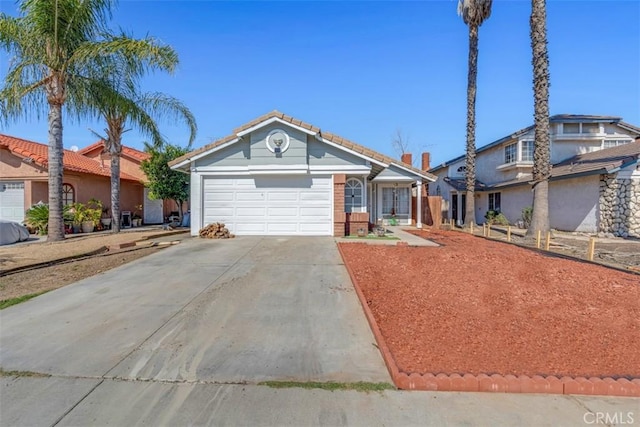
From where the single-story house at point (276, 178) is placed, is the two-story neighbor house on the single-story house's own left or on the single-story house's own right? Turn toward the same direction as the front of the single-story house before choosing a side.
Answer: on the single-story house's own left

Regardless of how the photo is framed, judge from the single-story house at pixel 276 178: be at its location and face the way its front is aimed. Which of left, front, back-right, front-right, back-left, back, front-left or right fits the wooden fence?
back-left

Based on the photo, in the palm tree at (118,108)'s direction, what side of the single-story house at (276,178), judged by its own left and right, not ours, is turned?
right

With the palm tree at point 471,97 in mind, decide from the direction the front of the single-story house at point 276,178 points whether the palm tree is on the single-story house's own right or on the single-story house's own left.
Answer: on the single-story house's own left

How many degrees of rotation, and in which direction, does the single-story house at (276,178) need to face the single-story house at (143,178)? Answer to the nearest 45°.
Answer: approximately 135° to its right

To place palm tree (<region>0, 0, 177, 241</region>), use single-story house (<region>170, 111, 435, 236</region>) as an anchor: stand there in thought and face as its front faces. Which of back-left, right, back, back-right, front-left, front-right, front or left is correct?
right

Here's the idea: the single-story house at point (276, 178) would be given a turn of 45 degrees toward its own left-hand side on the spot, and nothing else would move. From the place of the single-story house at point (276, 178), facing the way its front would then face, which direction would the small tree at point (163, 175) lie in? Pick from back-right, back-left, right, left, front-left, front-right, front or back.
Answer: back

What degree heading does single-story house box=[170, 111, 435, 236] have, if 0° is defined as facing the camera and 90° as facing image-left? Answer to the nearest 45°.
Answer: approximately 0°

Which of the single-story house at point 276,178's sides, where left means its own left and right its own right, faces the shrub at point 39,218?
right
